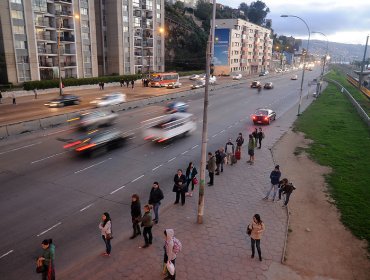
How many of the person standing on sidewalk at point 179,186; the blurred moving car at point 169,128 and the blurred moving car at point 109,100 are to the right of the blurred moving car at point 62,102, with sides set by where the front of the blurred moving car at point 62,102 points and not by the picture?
0

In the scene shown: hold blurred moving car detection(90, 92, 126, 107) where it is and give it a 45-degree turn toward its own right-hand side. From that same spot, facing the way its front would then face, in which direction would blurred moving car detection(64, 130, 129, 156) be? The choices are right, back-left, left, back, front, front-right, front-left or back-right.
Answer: left

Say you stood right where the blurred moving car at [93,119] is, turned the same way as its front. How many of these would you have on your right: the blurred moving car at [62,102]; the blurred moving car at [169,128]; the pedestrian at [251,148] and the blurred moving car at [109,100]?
2

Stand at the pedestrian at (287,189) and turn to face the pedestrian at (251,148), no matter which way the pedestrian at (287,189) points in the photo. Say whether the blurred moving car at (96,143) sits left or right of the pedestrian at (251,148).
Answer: left

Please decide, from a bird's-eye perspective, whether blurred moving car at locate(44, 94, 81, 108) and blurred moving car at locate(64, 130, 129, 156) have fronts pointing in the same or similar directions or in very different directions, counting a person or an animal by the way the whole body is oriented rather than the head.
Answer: very different directions

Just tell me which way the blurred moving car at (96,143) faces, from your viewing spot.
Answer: facing away from the viewer and to the right of the viewer

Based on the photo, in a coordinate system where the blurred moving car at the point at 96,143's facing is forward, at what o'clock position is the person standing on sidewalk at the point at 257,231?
The person standing on sidewalk is roughly at 4 o'clock from the blurred moving car.

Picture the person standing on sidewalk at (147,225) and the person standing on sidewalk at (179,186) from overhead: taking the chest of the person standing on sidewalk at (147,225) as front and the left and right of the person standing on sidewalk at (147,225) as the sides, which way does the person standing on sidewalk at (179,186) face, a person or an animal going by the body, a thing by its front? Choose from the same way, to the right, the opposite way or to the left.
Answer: to the left

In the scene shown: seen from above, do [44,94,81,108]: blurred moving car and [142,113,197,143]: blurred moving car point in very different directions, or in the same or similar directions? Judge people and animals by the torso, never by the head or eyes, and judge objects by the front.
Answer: very different directions

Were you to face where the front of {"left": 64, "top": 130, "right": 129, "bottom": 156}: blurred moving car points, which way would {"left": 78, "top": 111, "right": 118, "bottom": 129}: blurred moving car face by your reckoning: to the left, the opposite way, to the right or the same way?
the same way

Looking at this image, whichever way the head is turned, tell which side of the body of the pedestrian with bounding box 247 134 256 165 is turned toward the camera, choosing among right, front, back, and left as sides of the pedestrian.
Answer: left

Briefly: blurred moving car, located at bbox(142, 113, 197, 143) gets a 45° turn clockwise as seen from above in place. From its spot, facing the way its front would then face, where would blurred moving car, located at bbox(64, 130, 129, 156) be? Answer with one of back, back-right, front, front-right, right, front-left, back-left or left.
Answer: back-right

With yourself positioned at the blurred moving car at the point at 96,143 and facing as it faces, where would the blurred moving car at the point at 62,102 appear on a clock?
the blurred moving car at the point at 62,102 is roughly at 10 o'clock from the blurred moving car at the point at 96,143.

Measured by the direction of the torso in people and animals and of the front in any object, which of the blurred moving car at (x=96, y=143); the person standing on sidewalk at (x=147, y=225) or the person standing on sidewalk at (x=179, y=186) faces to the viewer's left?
the person standing on sidewalk at (x=147, y=225)

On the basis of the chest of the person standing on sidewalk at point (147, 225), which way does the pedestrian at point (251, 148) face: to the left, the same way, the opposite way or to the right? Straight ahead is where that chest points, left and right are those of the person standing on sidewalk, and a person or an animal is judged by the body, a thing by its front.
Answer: the same way

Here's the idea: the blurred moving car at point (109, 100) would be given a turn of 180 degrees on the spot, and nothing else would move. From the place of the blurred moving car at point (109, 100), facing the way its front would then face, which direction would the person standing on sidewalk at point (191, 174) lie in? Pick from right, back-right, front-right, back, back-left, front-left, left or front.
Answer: back-right

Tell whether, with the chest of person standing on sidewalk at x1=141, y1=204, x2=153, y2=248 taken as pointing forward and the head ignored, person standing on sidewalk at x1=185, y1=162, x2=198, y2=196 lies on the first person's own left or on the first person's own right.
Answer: on the first person's own right

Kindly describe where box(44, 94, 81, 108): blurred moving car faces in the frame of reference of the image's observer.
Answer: facing the viewer and to the left of the viewer

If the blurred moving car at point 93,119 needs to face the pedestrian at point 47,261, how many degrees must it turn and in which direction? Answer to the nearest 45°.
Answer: approximately 135° to its right
